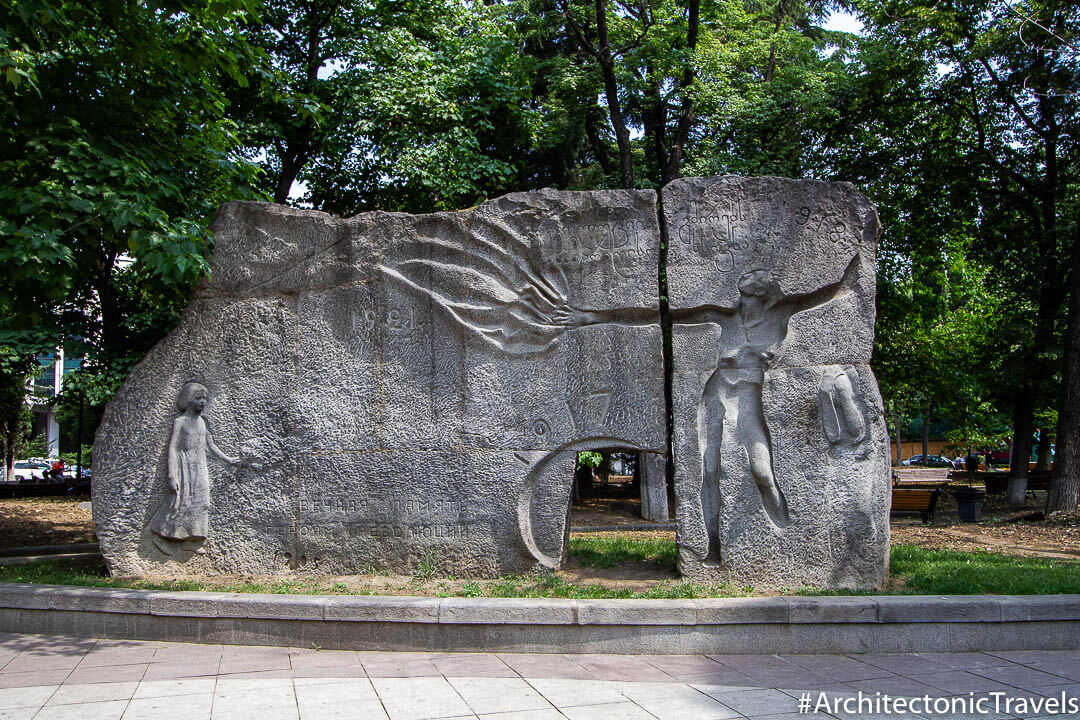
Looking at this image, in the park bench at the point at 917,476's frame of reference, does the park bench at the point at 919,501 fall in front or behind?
in front

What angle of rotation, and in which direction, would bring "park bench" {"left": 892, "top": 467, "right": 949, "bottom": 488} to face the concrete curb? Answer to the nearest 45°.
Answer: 0° — it already faces it

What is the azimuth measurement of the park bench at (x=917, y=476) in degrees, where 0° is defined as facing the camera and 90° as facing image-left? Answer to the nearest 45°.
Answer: approximately 0°

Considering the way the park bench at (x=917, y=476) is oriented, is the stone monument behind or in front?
in front

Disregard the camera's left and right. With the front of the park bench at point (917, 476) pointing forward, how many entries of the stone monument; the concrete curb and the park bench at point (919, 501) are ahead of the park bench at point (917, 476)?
3
